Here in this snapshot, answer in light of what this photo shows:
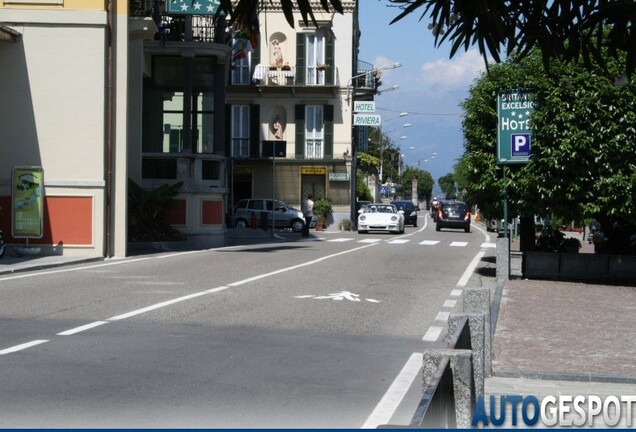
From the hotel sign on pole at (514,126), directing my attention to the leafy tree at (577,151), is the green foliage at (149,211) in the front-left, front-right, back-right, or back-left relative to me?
back-left

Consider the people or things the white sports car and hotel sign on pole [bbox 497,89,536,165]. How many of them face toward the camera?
2

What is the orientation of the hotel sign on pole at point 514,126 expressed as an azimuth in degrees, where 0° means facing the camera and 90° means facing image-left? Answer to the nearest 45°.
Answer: approximately 0°

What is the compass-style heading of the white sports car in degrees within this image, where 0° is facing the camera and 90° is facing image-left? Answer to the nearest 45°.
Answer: approximately 0°

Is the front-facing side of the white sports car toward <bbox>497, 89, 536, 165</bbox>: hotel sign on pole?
yes

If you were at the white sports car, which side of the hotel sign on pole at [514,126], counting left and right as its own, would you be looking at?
back
